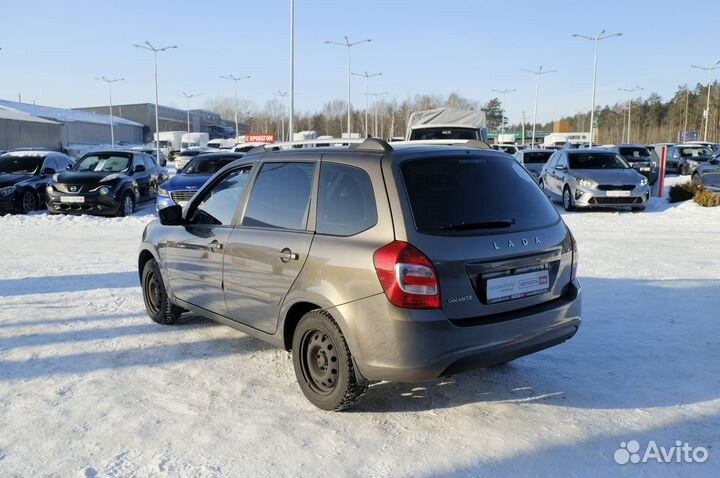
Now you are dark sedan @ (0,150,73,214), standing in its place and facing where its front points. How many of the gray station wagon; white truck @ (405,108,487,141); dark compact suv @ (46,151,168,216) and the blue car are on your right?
0

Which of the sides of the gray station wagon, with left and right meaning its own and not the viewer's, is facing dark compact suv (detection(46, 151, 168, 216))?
front

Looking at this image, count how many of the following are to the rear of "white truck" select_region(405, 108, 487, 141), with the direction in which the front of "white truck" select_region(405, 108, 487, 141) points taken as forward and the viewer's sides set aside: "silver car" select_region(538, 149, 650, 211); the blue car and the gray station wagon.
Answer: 0

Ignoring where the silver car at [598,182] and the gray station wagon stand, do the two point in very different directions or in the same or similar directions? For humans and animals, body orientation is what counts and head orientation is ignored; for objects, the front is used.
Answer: very different directions

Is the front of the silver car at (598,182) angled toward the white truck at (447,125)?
no

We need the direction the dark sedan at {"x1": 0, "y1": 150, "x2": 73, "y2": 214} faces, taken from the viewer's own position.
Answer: facing the viewer and to the left of the viewer

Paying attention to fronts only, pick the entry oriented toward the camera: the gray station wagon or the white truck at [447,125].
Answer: the white truck

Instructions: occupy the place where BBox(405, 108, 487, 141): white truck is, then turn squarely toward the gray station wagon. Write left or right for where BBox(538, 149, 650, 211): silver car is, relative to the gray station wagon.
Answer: left

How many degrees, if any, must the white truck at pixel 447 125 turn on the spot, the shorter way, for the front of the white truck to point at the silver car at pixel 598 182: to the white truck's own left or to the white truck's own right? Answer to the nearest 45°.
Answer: approximately 45° to the white truck's own left

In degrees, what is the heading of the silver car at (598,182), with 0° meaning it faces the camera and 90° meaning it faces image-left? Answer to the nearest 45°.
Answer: approximately 315°

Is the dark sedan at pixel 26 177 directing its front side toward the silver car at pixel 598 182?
no

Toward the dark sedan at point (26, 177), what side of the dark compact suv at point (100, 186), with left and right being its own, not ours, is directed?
right

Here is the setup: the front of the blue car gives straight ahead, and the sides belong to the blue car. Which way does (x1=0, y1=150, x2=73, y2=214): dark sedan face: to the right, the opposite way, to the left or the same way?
the same way

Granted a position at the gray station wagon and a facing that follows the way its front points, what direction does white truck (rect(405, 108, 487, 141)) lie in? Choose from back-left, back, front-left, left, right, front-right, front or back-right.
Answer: front-right

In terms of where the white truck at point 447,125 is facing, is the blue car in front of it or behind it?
in front

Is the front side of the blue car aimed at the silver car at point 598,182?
no

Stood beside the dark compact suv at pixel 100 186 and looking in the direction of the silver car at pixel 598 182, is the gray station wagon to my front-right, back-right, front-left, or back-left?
front-right

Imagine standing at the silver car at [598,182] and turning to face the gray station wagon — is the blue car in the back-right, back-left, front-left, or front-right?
front-right

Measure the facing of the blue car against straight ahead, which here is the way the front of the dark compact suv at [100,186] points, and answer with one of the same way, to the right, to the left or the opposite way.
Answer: the same way
